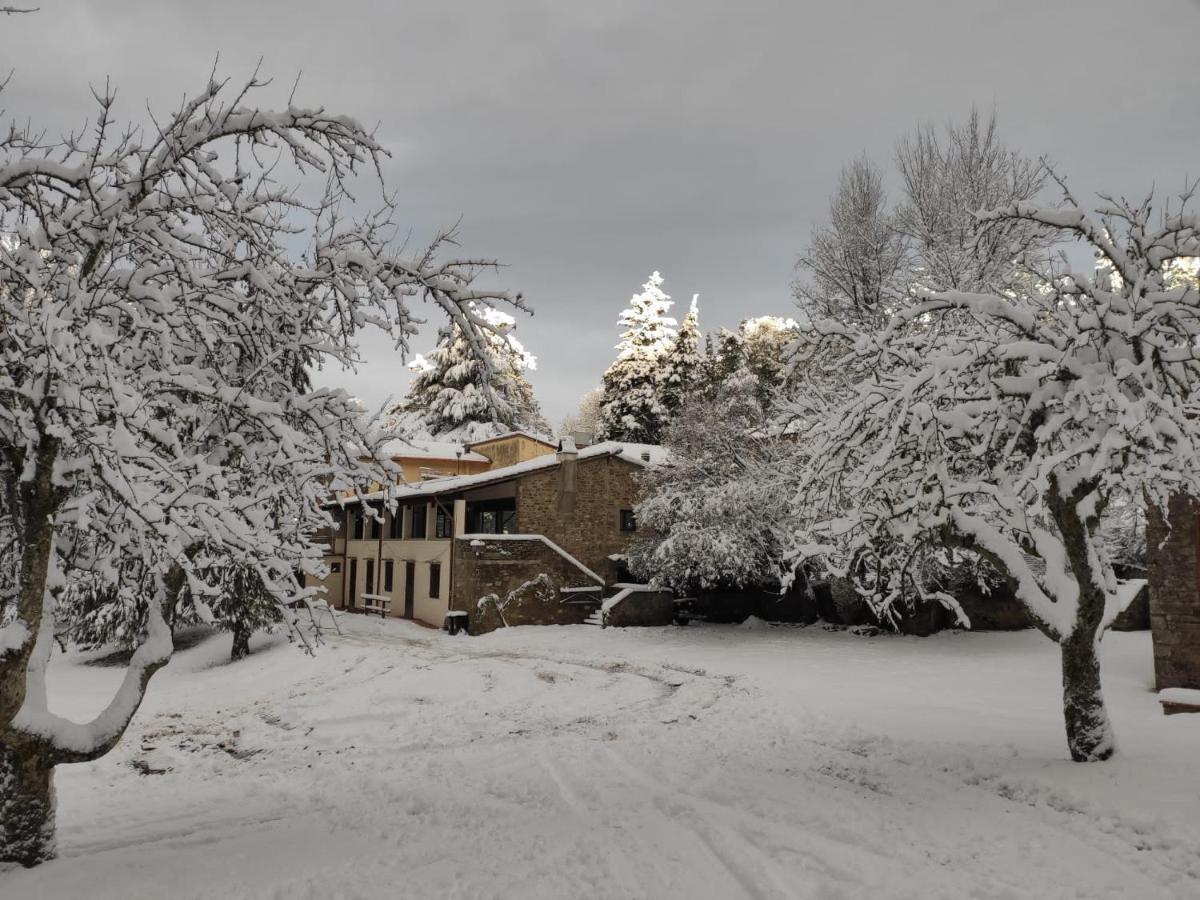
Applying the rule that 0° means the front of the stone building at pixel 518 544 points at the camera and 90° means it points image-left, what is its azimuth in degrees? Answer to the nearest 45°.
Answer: approximately 45°

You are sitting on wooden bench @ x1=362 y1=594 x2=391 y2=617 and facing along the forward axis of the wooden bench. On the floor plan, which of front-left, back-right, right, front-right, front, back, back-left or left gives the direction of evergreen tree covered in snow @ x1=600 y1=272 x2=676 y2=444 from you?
back

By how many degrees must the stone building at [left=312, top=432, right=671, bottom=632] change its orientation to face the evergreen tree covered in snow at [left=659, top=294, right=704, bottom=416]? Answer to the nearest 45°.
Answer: approximately 180°

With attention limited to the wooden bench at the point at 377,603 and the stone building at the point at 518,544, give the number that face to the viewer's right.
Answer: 0

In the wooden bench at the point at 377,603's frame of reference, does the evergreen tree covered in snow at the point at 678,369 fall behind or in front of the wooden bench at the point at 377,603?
behind

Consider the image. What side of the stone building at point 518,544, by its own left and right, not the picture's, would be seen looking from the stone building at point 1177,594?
left

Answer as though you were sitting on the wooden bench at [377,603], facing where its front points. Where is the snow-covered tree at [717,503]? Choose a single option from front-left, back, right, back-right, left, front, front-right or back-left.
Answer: left
